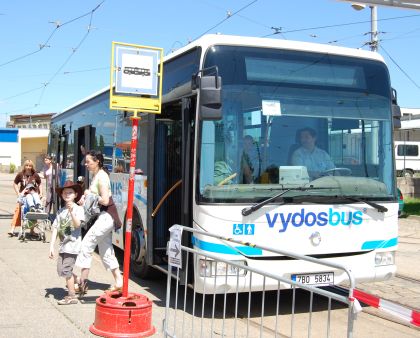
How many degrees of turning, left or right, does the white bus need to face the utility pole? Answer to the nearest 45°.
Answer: approximately 135° to its left

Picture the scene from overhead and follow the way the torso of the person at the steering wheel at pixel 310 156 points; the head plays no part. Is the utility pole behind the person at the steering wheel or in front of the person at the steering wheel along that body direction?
behind

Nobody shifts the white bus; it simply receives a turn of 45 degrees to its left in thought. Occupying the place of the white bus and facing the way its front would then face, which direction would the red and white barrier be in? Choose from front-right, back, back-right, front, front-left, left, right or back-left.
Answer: right

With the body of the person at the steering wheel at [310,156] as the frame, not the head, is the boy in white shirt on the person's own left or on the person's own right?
on the person's own right

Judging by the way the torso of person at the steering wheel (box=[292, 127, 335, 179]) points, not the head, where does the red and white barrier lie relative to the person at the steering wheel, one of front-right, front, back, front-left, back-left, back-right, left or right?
front

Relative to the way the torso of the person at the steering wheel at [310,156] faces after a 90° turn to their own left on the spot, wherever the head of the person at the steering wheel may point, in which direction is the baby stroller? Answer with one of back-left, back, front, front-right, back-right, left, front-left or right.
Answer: back-left

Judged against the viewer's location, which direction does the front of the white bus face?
facing the viewer and to the right of the viewer

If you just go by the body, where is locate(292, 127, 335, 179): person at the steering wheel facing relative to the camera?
toward the camera
